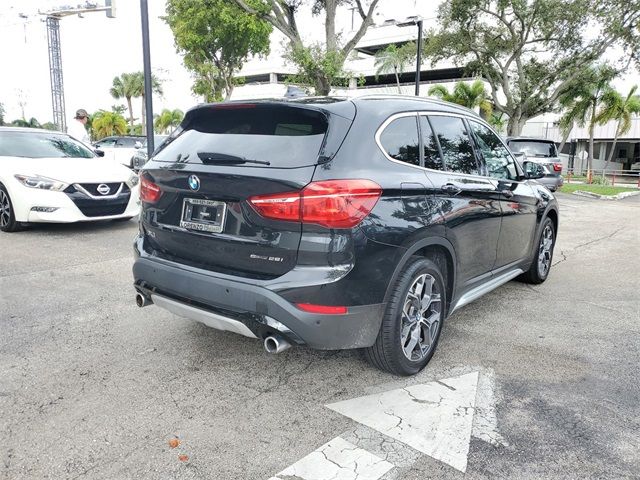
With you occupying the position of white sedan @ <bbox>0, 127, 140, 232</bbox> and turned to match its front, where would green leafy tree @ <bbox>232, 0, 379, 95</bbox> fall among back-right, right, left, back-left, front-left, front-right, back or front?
left

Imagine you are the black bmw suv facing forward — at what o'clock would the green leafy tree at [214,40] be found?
The green leafy tree is roughly at 10 o'clock from the black bmw suv.

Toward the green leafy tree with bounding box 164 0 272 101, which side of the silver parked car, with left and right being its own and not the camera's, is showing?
left

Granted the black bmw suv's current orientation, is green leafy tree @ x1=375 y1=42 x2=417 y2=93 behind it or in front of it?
in front

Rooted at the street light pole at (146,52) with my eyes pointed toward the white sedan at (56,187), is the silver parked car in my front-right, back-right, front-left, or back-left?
back-left

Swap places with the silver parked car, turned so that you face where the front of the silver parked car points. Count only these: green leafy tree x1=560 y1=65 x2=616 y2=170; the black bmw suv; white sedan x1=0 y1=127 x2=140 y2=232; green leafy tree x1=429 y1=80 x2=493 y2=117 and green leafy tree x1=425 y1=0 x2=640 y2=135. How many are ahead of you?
3

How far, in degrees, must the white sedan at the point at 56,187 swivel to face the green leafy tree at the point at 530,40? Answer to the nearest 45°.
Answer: approximately 90° to its left

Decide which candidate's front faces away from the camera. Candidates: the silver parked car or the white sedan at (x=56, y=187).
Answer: the silver parked car

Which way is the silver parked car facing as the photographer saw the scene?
facing away from the viewer

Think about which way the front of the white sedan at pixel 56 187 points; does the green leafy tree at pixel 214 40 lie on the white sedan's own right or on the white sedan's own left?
on the white sedan's own left

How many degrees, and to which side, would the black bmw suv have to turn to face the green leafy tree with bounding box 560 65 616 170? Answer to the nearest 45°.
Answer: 0° — it already faces it

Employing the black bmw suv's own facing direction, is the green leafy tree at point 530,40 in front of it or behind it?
in front

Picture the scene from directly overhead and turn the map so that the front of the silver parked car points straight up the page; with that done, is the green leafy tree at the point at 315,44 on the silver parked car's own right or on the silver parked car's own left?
on the silver parked car's own left

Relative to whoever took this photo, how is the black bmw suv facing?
facing away from the viewer and to the right of the viewer

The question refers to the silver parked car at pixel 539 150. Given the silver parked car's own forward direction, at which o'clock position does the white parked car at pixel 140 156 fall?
The white parked car is roughly at 8 o'clock from the silver parked car.

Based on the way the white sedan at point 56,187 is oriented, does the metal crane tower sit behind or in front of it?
behind

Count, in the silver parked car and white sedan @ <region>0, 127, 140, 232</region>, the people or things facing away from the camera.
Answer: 1
